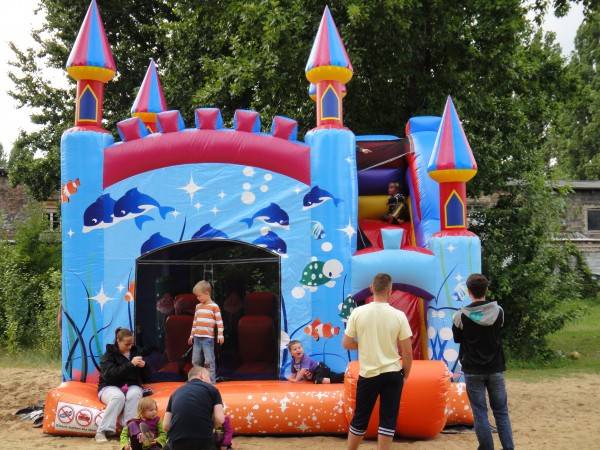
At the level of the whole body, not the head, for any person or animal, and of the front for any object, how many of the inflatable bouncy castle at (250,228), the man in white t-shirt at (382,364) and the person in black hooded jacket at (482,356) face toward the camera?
1

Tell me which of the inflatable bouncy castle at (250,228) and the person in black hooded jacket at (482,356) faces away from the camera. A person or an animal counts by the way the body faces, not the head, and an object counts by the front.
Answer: the person in black hooded jacket

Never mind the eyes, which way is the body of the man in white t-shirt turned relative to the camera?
away from the camera

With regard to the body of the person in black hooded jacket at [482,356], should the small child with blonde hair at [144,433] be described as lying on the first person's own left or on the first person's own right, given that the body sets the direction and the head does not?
on the first person's own left

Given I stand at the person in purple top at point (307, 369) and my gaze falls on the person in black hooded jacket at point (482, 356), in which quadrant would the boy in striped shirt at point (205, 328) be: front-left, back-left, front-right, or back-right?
back-right

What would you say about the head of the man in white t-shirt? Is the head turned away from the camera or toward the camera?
away from the camera

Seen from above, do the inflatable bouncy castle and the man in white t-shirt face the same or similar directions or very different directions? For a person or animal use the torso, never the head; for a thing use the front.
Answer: very different directions

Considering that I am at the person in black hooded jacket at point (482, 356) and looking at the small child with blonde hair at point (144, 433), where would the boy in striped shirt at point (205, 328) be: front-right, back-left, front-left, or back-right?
front-right

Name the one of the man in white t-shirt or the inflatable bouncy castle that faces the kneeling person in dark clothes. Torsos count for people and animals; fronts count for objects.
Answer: the inflatable bouncy castle

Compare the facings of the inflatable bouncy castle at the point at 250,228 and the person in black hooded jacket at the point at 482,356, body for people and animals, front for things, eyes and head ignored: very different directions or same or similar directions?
very different directions

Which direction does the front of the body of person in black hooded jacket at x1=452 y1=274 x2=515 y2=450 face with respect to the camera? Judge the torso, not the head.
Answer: away from the camera

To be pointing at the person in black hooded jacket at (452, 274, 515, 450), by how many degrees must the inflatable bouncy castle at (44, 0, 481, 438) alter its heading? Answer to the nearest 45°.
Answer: approximately 45° to its left

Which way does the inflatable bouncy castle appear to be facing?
toward the camera

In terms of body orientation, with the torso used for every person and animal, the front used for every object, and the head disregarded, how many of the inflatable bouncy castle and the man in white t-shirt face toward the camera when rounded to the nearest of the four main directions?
1

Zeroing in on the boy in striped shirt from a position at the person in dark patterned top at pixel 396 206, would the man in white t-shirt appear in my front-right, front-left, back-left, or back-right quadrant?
front-left

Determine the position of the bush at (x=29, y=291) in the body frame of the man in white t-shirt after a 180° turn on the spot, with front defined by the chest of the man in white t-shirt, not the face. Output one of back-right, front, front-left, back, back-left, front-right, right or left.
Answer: back-right

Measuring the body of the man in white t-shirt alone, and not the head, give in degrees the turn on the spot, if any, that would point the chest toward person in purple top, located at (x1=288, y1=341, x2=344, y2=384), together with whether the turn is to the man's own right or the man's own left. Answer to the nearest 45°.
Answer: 0° — they already face them

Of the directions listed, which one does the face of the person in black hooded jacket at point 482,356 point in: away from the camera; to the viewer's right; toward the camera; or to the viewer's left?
away from the camera
